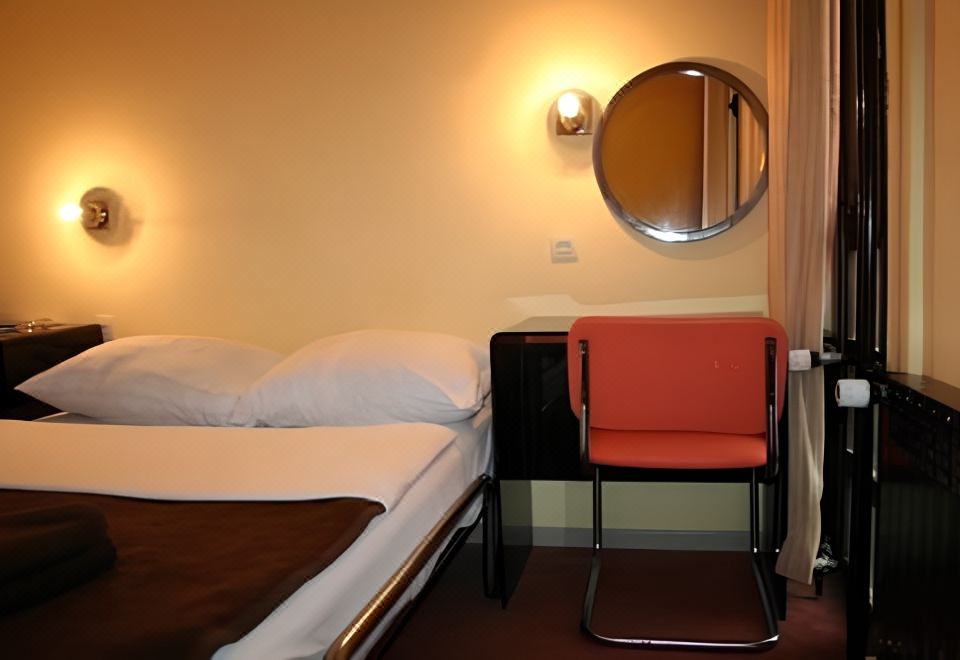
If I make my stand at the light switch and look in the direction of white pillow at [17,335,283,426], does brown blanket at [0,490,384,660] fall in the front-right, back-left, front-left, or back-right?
front-left

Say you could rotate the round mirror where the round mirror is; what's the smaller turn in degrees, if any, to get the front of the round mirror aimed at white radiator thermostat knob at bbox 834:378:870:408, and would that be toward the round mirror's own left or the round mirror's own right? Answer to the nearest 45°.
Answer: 0° — it already faces it

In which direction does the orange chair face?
away from the camera

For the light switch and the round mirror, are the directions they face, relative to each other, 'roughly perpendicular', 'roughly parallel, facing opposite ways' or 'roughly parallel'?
roughly parallel

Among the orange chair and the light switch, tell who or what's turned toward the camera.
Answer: the light switch

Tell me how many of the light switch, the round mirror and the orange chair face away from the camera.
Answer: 1

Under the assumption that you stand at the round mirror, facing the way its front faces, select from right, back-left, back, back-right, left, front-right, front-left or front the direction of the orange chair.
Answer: front

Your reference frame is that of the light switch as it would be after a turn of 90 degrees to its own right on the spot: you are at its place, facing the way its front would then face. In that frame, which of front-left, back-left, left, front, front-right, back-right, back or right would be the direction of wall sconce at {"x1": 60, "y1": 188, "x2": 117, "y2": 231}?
front

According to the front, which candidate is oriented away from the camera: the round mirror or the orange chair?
the orange chair

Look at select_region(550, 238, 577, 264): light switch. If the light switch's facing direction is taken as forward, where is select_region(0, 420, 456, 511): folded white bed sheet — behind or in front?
in front

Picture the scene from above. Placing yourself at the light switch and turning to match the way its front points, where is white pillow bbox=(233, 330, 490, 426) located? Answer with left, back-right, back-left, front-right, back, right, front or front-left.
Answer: front-right

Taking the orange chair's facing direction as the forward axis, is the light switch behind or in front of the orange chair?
in front

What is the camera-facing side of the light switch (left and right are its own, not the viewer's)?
front

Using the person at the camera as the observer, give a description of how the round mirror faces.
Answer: facing the viewer
